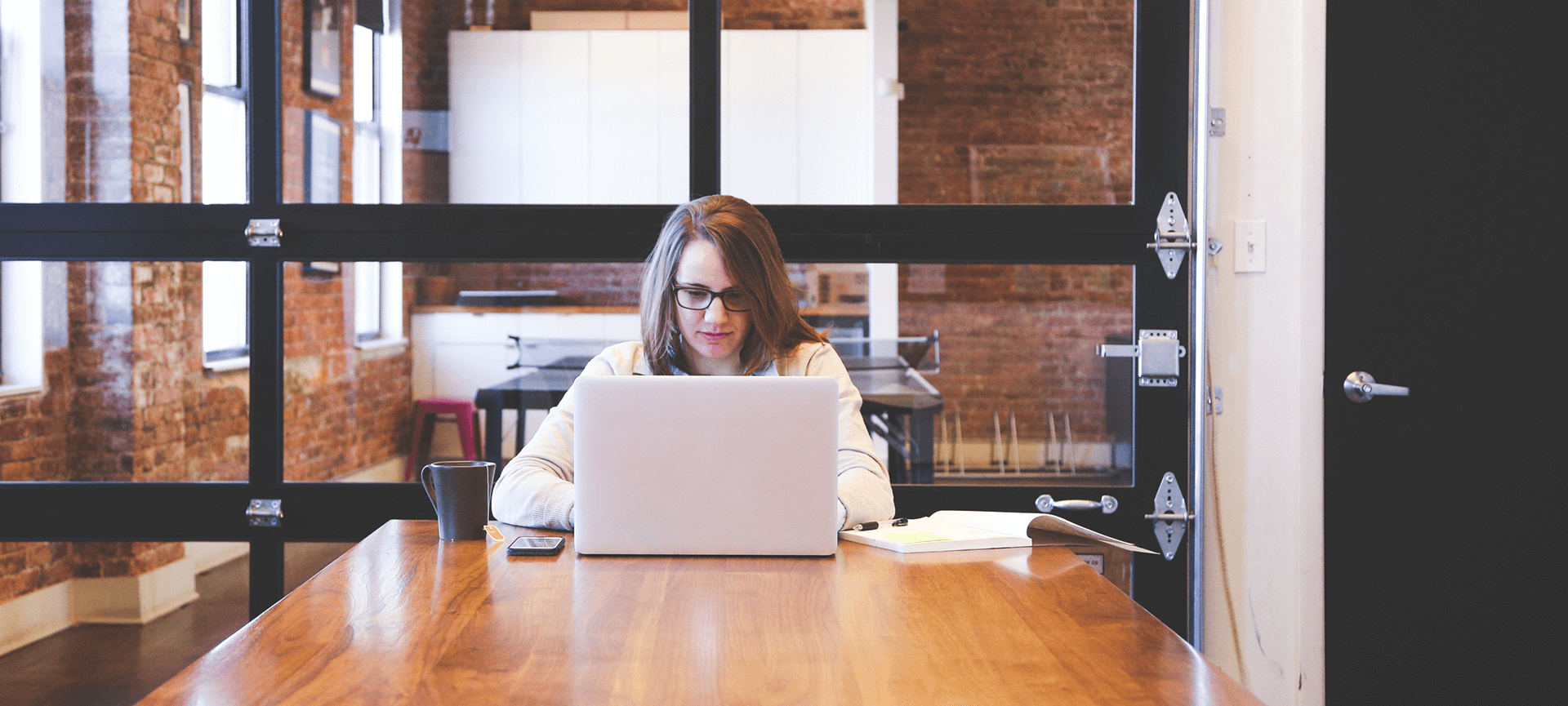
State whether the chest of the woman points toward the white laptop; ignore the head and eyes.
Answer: yes

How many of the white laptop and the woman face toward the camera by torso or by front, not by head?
1

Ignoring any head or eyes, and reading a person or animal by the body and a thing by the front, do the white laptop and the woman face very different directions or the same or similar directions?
very different directions

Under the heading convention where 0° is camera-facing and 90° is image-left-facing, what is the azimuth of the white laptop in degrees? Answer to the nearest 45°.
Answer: approximately 180°

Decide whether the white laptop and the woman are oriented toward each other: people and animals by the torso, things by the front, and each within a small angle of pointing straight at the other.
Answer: yes

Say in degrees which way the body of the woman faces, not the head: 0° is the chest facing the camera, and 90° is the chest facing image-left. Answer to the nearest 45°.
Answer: approximately 0°

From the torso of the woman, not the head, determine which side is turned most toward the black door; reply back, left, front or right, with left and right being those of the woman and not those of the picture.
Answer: left
